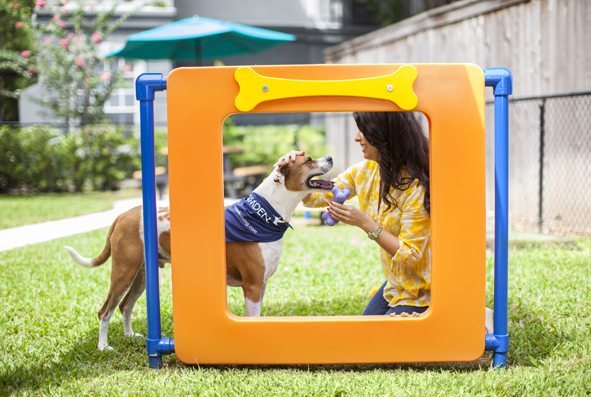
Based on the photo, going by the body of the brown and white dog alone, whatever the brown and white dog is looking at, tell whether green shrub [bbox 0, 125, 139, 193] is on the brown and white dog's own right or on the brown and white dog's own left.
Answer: on the brown and white dog's own left

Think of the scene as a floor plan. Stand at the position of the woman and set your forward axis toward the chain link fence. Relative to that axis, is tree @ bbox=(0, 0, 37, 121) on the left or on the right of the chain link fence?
left

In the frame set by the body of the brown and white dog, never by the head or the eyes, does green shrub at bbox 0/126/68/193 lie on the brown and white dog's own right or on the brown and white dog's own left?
on the brown and white dog's own left

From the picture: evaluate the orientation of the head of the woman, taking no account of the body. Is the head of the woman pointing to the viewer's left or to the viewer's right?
to the viewer's left

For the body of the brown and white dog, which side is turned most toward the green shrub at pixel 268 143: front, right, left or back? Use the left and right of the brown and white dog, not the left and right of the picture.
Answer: left

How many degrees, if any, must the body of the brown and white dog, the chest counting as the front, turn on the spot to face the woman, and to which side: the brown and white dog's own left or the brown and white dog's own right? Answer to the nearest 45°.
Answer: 0° — it already faces them

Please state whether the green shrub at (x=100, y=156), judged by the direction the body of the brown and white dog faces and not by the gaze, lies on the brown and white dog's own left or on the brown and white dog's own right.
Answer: on the brown and white dog's own left

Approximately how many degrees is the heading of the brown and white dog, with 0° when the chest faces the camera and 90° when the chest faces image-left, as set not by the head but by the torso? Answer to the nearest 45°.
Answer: approximately 270°

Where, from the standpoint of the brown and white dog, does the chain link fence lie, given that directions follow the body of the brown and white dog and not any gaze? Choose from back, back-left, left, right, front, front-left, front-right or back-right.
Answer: front-left

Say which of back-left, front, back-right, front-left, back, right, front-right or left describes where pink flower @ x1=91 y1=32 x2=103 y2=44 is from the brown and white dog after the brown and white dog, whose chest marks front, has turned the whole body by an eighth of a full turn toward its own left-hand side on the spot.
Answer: front-left
